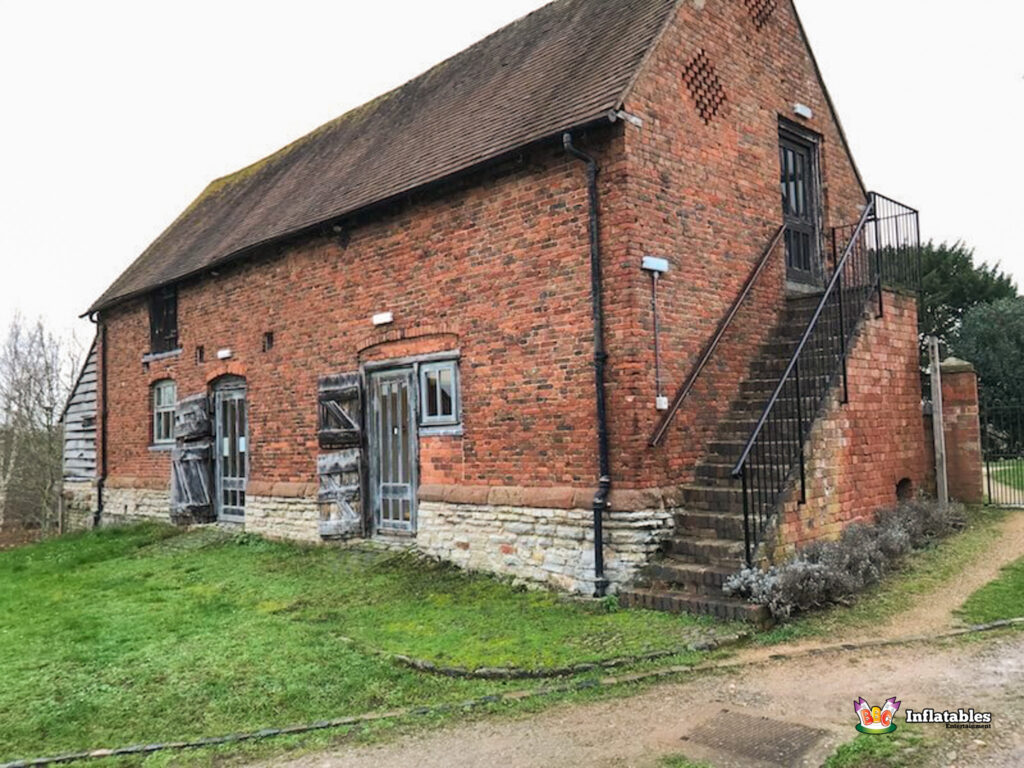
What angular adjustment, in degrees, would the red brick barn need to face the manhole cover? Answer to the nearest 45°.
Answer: approximately 45° to its left

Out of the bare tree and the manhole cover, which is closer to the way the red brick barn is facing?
the manhole cover

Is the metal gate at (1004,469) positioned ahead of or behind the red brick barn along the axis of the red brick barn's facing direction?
behind

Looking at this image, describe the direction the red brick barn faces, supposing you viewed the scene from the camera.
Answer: facing the viewer and to the left of the viewer

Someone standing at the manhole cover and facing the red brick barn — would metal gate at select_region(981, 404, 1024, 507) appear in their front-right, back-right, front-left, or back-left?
front-right

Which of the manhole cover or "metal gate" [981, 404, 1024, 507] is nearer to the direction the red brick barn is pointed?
the manhole cover

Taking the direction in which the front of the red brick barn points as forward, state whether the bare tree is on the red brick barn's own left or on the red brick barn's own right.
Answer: on the red brick barn's own right

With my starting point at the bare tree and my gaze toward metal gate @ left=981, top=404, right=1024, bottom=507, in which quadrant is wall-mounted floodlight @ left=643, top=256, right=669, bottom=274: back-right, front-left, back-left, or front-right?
front-right
